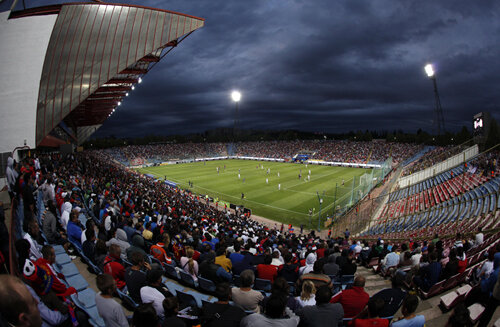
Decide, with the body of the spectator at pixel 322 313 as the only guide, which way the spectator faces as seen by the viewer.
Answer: away from the camera

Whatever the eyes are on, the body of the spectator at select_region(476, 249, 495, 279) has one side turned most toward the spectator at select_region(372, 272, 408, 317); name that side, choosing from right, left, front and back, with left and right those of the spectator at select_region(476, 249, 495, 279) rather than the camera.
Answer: left

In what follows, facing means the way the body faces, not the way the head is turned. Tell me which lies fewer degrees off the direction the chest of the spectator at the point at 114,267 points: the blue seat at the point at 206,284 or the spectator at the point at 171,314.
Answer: the blue seat

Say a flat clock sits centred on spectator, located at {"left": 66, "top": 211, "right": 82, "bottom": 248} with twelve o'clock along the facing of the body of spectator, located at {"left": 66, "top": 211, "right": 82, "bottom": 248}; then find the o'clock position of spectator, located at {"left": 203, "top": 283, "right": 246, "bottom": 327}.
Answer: spectator, located at {"left": 203, "top": 283, "right": 246, "bottom": 327} is roughly at 4 o'clock from spectator, located at {"left": 66, "top": 211, "right": 82, "bottom": 248}.

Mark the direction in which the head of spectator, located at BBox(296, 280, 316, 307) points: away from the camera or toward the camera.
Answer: away from the camera

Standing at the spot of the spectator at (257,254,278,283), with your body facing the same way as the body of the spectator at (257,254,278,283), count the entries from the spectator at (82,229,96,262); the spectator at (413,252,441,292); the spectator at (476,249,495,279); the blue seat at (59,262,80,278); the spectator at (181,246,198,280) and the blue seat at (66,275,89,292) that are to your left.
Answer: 4

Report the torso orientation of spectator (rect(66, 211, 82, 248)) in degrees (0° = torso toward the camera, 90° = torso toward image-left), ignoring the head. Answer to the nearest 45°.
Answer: approximately 225°

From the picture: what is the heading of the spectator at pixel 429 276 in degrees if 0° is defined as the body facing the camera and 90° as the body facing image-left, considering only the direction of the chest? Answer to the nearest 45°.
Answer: approximately 135°

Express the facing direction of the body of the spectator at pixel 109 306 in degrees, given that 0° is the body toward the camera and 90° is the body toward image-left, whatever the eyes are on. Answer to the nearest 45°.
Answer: approximately 225°

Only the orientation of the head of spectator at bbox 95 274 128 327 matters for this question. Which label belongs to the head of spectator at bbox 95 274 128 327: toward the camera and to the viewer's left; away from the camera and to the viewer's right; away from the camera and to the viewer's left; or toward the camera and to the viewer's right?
away from the camera and to the viewer's right

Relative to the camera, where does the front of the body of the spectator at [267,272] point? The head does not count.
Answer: away from the camera

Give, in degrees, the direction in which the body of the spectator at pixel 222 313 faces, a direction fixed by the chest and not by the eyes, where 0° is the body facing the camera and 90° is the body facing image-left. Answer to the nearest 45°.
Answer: approximately 180°

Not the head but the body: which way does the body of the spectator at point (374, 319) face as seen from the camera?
away from the camera

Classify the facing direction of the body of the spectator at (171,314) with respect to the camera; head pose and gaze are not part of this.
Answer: away from the camera

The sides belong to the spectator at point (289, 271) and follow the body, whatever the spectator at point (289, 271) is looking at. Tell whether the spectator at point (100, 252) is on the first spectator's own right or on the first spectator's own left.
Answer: on the first spectator's own left

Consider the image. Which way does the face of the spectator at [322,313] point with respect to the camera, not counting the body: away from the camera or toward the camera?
away from the camera
